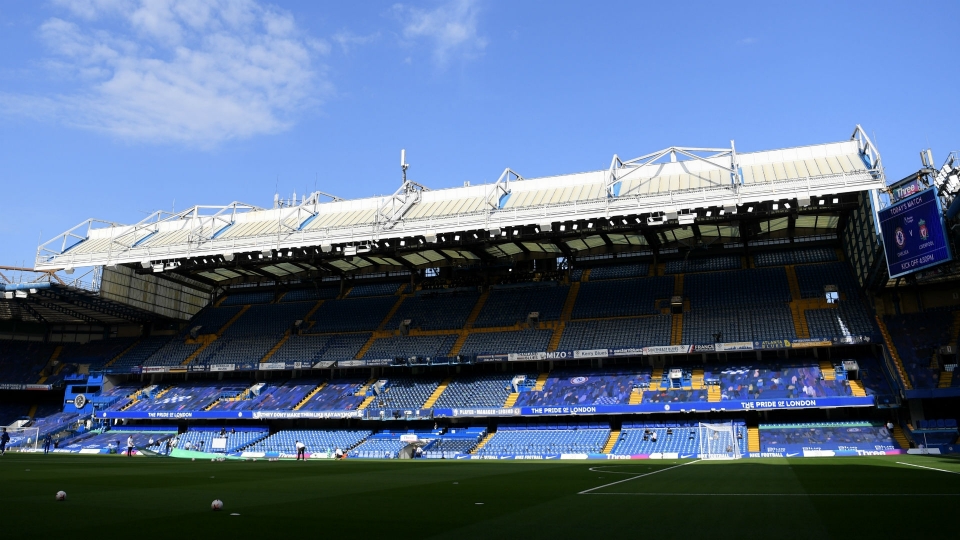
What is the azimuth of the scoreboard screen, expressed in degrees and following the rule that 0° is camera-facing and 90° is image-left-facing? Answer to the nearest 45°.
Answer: approximately 45°

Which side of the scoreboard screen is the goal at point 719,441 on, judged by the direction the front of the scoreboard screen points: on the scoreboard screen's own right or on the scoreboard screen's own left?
on the scoreboard screen's own right
